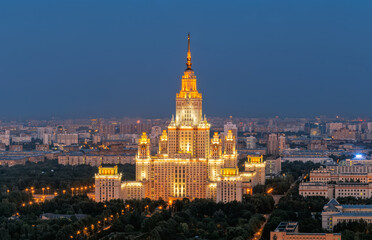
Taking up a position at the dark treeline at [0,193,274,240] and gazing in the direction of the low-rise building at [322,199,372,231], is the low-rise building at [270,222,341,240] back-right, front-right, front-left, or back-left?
front-right

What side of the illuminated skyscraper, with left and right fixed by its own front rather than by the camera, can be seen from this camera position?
front

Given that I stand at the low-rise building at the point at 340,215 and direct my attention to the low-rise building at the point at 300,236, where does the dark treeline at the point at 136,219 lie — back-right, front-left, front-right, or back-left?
front-right

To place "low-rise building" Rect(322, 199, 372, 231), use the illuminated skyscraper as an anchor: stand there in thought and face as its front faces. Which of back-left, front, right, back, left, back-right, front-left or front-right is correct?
front-left

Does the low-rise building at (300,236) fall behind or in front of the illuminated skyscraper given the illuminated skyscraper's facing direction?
in front

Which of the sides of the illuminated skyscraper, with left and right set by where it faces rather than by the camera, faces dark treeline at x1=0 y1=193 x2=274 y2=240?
front
